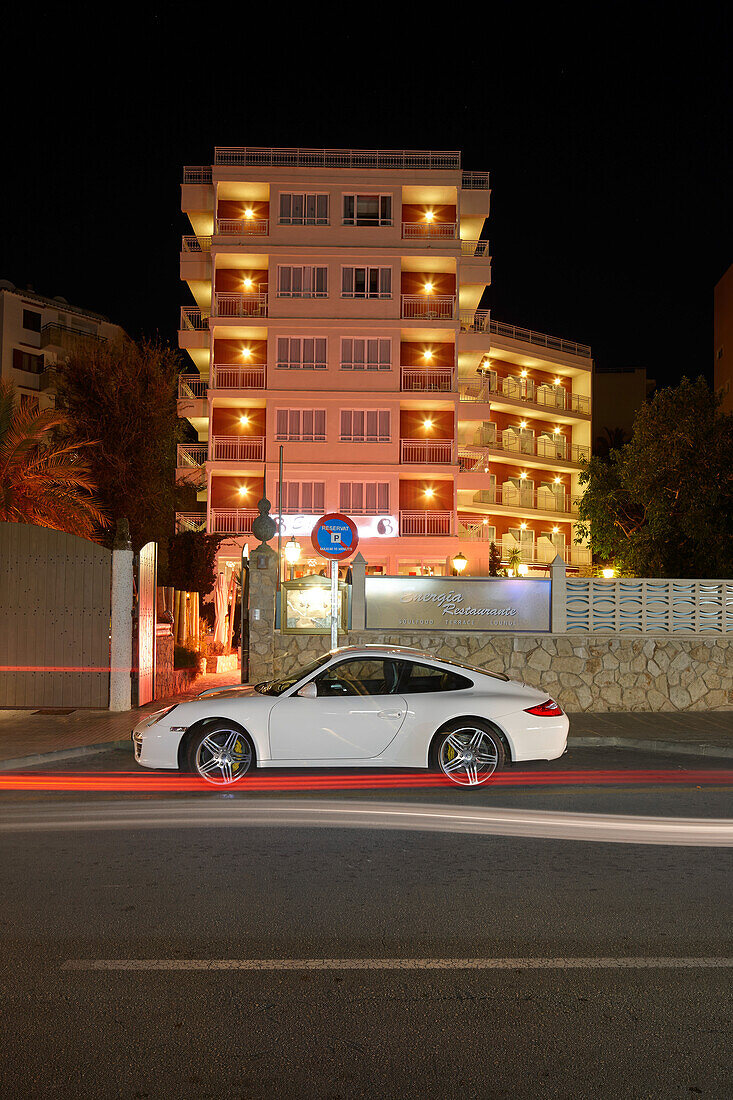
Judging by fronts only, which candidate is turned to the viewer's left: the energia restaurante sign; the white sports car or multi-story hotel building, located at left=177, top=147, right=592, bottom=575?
the white sports car

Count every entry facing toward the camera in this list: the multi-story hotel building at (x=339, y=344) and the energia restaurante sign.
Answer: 2

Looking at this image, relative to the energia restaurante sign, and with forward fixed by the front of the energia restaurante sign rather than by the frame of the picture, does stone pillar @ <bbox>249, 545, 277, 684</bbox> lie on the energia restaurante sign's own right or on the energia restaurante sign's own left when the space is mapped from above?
on the energia restaurante sign's own right

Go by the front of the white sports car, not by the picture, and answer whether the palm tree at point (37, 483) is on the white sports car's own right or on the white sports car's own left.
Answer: on the white sports car's own right

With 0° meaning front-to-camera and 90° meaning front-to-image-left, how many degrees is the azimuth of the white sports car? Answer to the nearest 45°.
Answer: approximately 90°

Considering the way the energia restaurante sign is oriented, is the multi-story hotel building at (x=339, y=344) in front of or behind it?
behind

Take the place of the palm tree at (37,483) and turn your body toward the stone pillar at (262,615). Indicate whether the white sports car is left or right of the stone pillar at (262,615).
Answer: right

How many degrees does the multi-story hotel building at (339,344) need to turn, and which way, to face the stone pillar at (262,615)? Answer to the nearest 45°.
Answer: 0° — it already faces it
